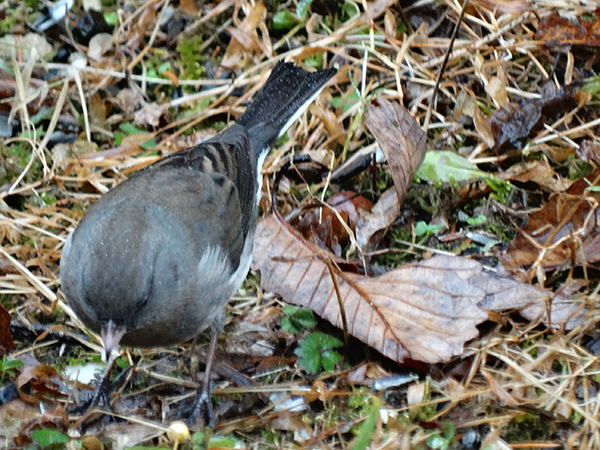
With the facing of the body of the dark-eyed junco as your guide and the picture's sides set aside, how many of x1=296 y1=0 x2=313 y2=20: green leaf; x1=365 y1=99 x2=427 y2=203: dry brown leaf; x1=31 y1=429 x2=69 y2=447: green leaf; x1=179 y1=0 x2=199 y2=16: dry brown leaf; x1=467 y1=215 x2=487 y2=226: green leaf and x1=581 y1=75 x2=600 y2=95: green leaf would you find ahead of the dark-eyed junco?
1

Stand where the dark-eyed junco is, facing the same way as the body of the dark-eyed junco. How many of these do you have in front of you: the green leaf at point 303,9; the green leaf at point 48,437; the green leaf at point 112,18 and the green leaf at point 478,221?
1

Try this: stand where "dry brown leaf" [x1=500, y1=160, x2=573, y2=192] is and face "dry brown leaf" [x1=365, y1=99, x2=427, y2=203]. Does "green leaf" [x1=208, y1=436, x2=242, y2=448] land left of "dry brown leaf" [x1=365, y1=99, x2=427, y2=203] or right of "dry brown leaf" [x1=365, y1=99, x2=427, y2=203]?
left

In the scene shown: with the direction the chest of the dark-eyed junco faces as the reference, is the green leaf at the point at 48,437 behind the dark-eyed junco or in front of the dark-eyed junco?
in front

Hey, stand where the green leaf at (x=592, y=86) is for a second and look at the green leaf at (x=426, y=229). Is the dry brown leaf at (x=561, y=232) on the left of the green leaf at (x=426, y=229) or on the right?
left

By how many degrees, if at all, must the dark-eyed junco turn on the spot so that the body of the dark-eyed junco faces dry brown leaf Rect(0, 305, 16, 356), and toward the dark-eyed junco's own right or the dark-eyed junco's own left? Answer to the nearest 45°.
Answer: approximately 45° to the dark-eyed junco's own right

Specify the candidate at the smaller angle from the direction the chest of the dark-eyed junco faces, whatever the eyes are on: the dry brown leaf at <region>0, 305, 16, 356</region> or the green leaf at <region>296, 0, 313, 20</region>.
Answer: the dry brown leaf

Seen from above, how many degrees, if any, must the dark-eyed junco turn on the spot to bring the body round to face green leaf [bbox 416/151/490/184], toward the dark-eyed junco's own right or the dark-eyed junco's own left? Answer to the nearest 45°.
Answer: approximately 180°

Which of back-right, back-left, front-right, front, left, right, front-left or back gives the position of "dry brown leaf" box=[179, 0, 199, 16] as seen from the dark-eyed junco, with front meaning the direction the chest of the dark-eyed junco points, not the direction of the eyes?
back-right

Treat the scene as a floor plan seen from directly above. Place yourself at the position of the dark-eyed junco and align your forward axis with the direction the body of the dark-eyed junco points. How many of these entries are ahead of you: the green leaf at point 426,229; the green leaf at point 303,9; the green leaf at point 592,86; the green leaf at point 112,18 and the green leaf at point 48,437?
1

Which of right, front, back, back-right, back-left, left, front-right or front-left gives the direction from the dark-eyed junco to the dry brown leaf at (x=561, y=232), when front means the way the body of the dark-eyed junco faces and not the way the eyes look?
back-left

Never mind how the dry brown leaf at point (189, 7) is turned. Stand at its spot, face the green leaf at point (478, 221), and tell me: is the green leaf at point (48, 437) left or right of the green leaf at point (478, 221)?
right

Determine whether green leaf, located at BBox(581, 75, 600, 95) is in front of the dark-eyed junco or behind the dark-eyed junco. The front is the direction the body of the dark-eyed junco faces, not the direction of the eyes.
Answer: behind

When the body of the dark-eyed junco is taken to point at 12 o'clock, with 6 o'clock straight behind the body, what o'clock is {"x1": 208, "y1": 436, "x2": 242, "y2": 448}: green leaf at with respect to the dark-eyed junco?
The green leaf is roughly at 10 o'clock from the dark-eyed junco.

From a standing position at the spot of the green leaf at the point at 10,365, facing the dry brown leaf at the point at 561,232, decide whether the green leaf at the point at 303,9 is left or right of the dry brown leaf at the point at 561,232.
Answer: left

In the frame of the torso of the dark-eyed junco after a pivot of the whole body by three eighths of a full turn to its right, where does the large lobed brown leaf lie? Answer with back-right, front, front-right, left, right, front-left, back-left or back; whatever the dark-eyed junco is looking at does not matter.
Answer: right

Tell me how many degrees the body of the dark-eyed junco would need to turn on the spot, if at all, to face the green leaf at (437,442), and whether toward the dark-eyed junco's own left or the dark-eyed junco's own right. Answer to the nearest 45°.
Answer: approximately 90° to the dark-eyed junco's own left
